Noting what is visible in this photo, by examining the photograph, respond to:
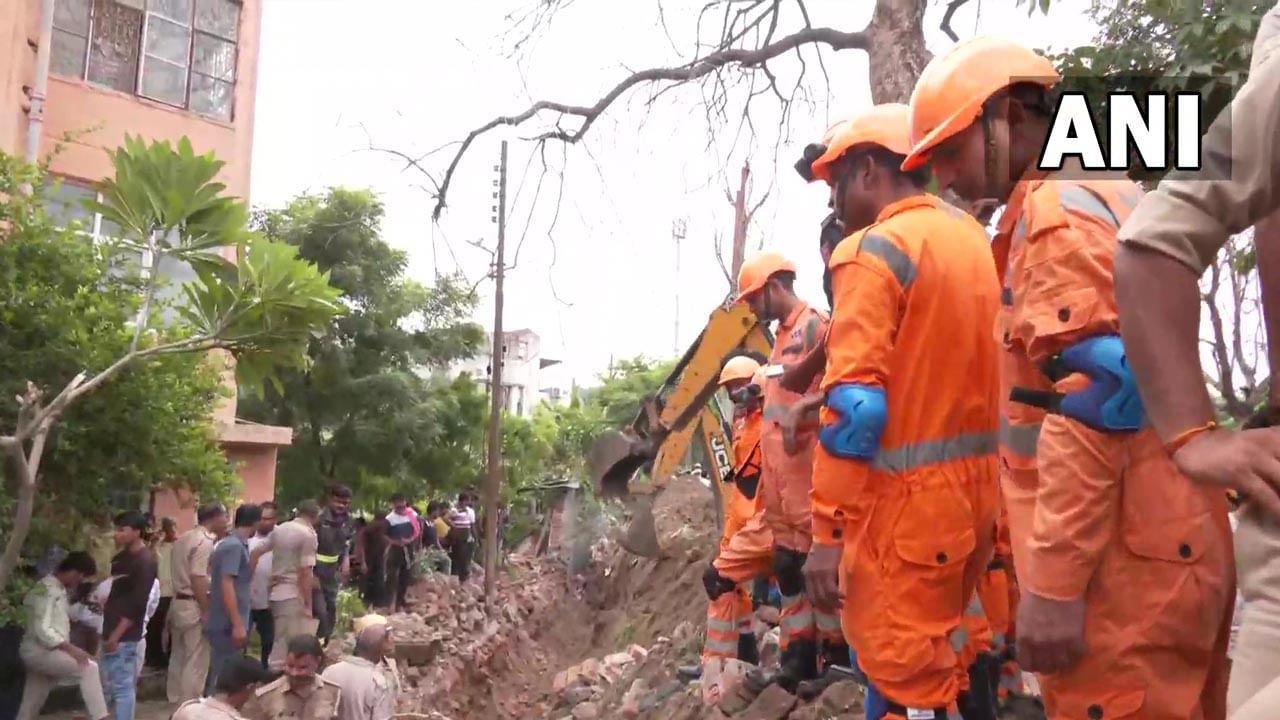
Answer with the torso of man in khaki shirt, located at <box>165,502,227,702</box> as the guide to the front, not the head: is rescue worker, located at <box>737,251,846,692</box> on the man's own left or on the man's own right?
on the man's own right

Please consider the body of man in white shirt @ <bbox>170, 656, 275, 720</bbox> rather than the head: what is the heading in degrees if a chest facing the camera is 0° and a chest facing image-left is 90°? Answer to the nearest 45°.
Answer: approximately 225°

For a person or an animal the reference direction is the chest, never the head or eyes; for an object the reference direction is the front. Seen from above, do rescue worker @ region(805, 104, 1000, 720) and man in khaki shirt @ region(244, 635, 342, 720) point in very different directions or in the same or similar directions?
very different directions

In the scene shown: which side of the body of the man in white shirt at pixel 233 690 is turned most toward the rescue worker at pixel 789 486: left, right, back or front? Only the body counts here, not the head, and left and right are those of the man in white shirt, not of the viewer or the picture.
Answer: right

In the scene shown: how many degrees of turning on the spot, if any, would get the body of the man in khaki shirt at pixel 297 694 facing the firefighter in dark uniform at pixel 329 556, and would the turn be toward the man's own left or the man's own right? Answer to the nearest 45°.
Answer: approximately 180°

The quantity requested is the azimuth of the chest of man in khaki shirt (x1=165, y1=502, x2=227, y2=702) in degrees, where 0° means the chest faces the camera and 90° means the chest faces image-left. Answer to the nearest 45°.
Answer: approximately 270°

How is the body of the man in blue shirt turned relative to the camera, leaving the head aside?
to the viewer's right

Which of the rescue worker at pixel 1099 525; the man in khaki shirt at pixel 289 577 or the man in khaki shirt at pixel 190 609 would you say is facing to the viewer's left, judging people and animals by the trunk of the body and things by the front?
the rescue worker

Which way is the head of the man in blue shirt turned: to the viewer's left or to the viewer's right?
to the viewer's right

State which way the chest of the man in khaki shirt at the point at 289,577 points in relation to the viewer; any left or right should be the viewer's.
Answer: facing away from the viewer and to the right of the viewer

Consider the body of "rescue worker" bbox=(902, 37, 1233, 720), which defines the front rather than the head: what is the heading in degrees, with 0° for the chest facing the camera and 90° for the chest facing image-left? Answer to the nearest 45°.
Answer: approximately 90°

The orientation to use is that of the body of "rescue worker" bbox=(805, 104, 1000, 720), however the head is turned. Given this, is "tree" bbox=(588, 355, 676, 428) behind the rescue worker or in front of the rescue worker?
in front

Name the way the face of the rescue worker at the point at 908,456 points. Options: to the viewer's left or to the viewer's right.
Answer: to the viewer's left

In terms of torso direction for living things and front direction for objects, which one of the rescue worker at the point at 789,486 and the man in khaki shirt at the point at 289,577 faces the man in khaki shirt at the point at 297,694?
the rescue worker

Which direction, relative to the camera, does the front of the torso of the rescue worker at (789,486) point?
to the viewer's left

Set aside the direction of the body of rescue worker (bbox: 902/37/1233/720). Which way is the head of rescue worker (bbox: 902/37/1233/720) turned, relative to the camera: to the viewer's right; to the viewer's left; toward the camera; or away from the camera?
to the viewer's left
